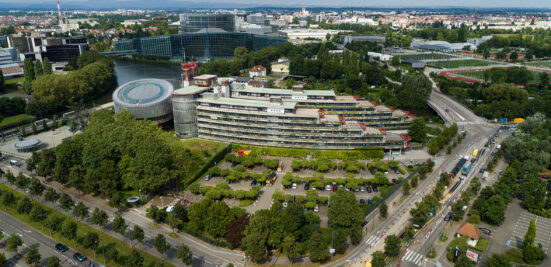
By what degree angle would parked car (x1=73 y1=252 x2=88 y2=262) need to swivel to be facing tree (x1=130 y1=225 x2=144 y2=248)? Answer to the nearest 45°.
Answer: approximately 45° to its left

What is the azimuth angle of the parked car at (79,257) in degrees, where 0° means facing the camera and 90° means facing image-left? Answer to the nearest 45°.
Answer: approximately 315°

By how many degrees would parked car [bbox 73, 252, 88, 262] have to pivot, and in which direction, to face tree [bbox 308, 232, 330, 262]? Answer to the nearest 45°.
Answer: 0° — it already faces it

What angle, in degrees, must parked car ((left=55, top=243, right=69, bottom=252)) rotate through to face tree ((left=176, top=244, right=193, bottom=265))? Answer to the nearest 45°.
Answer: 0° — it already faces it

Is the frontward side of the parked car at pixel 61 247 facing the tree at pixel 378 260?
yes

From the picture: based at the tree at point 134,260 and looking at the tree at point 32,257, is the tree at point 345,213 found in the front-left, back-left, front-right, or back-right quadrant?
back-right

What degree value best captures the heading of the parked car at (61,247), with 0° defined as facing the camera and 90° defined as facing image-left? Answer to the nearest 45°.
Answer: approximately 315°

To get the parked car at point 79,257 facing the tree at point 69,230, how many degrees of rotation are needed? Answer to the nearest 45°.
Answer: approximately 135° to its left

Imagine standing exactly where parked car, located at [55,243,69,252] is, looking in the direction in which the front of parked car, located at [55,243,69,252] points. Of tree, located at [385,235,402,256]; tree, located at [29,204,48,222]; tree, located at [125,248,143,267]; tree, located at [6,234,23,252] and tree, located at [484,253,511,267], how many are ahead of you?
3

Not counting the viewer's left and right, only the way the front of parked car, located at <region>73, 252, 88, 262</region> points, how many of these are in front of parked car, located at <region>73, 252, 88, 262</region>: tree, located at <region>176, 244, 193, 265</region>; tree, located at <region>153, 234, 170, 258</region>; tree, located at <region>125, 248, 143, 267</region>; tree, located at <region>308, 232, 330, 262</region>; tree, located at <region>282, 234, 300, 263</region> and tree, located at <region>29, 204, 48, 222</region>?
5

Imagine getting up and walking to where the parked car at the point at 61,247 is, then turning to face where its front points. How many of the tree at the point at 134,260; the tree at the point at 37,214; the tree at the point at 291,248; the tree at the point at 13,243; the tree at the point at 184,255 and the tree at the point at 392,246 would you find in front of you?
4

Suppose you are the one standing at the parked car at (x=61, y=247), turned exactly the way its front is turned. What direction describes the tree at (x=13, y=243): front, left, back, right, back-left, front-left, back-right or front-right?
back-right
